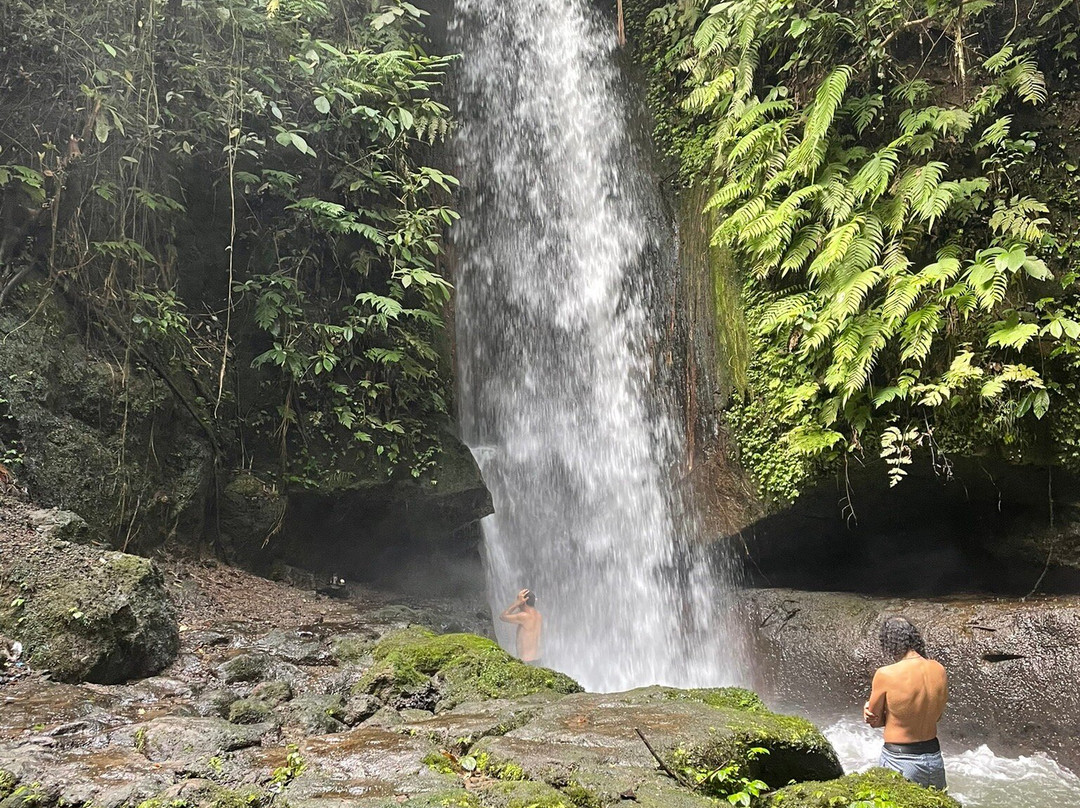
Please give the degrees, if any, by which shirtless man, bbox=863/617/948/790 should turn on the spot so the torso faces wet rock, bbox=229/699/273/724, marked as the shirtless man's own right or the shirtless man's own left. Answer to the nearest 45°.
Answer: approximately 90° to the shirtless man's own left

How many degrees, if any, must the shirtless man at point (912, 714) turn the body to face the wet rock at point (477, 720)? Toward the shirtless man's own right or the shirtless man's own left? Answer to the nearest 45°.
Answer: approximately 90° to the shirtless man's own left

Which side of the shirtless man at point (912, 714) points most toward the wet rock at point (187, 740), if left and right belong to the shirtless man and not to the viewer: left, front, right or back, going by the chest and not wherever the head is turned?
left

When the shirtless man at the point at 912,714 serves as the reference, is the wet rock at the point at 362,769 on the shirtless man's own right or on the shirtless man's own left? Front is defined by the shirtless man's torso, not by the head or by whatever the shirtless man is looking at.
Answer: on the shirtless man's own left

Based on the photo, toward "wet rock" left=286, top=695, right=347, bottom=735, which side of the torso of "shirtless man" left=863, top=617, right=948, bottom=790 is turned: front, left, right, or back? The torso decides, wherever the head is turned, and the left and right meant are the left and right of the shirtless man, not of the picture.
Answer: left

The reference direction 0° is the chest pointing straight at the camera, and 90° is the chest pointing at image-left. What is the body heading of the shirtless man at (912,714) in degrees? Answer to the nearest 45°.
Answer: approximately 135°

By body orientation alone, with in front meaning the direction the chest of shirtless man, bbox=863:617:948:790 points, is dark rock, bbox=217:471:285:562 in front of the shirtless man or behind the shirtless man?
in front

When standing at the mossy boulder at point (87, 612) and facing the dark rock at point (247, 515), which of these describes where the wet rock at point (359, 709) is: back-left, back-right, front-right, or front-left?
back-right

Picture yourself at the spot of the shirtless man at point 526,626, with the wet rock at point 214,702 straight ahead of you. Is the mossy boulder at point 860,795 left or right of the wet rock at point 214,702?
left

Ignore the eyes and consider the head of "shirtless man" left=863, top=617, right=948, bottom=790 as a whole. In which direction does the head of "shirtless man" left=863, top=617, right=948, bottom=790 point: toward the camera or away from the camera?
away from the camera

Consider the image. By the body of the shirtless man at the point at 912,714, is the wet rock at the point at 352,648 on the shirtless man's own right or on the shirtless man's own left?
on the shirtless man's own left

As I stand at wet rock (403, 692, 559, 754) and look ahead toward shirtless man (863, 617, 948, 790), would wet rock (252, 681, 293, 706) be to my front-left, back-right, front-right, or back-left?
back-left

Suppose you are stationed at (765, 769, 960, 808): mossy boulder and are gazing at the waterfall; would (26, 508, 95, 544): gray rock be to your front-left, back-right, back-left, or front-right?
front-left

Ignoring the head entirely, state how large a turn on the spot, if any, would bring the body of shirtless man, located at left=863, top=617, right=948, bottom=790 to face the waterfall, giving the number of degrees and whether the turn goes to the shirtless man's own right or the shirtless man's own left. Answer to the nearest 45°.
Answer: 0° — they already face it

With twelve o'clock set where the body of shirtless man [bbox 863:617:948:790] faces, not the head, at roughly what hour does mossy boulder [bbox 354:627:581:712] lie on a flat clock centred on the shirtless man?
The mossy boulder is roughly at 10 o'clock from the shirtless man.
